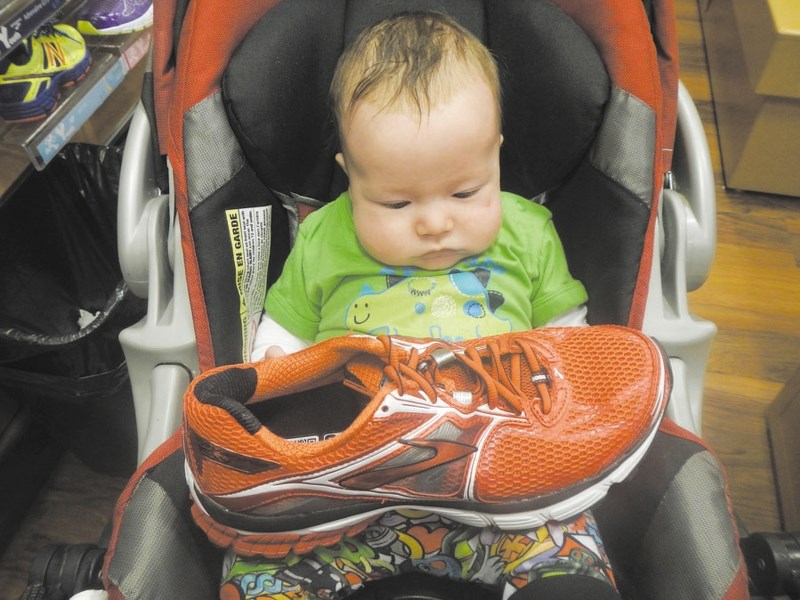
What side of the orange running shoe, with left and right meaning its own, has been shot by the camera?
right

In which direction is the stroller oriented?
toward the camera

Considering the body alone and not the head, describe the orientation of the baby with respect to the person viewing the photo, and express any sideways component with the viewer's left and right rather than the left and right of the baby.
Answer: facing the viewer

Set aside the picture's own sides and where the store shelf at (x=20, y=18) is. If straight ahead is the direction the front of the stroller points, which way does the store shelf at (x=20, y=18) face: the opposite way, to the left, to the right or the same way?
to the left

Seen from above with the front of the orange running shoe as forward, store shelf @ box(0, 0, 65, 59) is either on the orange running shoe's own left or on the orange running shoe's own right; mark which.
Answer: on the orange running shoe's own left

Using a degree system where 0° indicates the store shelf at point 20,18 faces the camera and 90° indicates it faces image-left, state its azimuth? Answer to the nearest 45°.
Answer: approximately 315°

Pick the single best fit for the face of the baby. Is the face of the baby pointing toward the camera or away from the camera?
toward the camera

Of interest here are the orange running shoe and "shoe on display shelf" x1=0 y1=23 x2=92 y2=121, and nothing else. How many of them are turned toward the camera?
0

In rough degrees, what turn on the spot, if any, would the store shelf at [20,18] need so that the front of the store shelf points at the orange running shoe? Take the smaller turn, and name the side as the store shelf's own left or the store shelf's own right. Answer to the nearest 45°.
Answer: approximately 45° to the store shelf's own right

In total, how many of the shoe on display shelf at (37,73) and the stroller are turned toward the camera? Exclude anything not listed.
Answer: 1

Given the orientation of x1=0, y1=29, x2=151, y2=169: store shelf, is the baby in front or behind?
in front

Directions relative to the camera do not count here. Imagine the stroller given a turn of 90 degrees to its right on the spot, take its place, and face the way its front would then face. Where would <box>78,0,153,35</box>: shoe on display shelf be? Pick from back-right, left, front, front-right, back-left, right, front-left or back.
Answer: front-right

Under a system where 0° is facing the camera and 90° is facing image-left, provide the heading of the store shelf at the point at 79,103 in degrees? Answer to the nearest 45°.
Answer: approximately 315°
